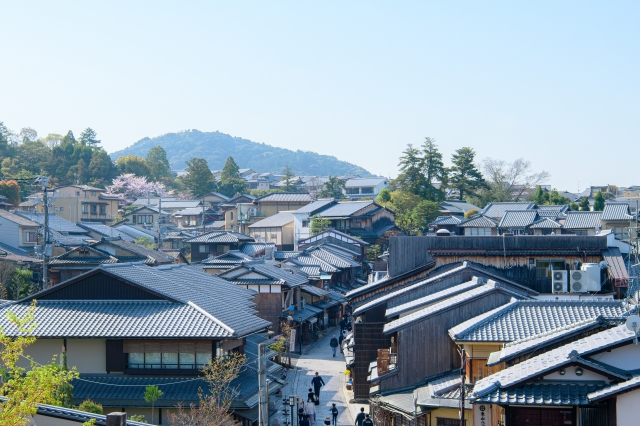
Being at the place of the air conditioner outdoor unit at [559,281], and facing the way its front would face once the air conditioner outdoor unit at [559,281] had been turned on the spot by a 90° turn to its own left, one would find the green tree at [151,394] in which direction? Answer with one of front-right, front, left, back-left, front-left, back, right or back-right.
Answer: back-right

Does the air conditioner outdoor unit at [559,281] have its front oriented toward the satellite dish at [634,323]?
yes

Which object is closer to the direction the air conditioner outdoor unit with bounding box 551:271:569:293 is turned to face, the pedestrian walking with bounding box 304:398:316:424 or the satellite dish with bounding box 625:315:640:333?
the satellite dish

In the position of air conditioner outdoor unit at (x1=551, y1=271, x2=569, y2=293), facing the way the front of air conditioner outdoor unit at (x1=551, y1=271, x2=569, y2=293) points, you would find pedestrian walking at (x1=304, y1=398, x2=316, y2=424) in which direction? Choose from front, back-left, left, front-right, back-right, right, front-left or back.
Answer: front-right

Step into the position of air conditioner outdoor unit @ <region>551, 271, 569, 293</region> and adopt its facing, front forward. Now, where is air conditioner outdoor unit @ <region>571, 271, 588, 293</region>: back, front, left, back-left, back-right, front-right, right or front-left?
front-left

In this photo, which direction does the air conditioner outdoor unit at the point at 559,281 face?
toward the camera

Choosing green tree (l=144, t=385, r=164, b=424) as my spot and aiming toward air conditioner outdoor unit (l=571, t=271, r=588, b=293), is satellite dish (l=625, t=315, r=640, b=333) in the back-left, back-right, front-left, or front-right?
front-right
